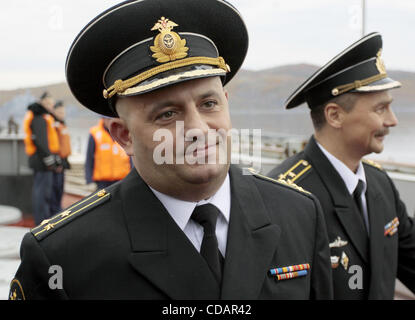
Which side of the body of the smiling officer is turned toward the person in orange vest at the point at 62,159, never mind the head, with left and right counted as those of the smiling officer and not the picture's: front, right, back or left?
back

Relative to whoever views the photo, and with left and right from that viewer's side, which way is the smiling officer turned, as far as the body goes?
facing the viewer and to the right of the viewer

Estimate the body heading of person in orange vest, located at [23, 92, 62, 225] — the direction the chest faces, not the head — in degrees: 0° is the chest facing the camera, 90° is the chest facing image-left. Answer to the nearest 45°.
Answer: approximately 270°

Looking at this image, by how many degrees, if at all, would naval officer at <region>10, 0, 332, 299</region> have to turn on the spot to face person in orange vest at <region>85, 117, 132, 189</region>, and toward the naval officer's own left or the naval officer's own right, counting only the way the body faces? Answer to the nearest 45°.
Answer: approximately 135° to the naval officer's own left

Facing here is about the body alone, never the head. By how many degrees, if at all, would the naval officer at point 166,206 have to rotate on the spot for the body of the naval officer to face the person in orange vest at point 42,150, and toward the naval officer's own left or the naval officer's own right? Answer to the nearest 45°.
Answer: approximately 135° to the naval officer's own left
